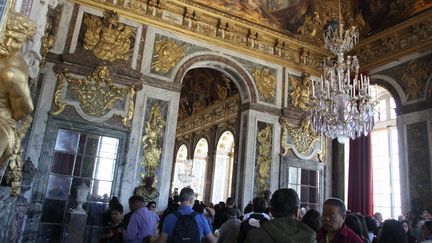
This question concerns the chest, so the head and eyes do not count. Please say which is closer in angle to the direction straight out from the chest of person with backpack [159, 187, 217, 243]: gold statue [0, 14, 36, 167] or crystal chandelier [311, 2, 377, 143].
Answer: the crystal chandelier

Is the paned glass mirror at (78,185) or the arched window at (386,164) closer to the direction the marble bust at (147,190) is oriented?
the arched window

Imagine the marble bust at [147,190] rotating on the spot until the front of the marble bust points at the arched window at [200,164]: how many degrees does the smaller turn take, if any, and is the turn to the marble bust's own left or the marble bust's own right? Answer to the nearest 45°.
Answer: approximately 135° to the marble bust's own left

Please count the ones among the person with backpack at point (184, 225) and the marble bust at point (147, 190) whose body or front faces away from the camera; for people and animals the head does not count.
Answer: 1

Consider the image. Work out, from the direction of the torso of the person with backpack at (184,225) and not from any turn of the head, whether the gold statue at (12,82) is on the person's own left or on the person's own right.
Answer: on the person's own left

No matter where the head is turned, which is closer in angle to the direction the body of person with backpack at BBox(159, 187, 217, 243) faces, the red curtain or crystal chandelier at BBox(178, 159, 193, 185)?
the crystal chandelier

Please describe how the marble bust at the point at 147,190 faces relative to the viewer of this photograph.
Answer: facing the viewer and to the right of the viewer

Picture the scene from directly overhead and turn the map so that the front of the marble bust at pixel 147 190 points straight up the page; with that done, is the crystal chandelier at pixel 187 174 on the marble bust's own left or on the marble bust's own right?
on the marble bust's own left

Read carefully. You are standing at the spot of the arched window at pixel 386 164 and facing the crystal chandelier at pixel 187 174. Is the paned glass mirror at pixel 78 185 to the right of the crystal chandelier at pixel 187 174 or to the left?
left

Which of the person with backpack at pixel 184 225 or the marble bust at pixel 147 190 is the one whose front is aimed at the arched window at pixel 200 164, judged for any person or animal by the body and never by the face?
the person with backpack

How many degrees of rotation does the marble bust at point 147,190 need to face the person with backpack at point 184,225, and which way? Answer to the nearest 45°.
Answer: approximately 45° to its right

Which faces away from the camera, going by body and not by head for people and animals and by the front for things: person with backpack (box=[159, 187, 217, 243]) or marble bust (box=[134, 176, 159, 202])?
the person with backpack

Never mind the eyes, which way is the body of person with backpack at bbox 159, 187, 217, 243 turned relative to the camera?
away from the camera

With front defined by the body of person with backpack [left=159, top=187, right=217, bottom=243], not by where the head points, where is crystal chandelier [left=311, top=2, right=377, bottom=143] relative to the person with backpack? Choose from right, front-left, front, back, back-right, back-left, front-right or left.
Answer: front-right

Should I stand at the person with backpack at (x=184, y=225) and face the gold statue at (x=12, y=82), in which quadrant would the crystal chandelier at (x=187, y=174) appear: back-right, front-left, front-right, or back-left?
back-right

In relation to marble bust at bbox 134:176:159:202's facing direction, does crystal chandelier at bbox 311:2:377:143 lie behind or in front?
in front

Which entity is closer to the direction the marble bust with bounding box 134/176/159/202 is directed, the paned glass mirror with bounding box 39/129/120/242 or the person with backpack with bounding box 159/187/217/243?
the person with backpack

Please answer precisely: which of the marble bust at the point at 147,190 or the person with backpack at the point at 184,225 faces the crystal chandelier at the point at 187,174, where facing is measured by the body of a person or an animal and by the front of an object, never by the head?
the person with backpack

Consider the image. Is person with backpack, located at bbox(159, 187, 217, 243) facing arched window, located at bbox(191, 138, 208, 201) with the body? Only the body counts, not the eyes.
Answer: yes

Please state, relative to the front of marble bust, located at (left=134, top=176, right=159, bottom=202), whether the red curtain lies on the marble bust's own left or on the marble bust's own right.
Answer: on the marble bust's own left

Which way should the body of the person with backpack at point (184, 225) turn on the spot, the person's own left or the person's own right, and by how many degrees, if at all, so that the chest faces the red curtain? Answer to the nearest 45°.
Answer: approximately 45° to the person's own right
